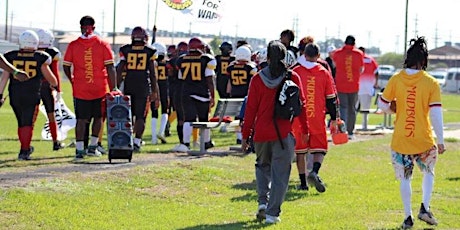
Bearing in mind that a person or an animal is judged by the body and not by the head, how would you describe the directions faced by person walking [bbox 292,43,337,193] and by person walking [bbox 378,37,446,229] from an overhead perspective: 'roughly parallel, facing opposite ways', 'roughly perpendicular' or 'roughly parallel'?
roughly parallel

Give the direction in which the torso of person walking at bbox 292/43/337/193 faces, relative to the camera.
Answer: away from the camera

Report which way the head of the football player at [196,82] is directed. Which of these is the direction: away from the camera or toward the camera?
away from the camera

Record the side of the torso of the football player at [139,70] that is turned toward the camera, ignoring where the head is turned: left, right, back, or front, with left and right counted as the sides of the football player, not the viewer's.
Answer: back

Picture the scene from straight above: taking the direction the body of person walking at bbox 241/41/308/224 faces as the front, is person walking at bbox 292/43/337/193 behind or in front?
in front

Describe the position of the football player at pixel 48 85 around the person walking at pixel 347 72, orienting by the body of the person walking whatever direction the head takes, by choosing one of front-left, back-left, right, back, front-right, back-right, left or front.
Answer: back-left

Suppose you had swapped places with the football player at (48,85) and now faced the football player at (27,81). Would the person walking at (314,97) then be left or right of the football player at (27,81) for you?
left

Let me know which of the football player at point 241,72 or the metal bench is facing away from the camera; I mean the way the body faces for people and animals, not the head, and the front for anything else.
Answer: the football player

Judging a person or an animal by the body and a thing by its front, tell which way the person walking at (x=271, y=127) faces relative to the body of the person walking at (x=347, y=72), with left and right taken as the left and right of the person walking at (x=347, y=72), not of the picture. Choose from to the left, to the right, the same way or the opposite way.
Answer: the same way

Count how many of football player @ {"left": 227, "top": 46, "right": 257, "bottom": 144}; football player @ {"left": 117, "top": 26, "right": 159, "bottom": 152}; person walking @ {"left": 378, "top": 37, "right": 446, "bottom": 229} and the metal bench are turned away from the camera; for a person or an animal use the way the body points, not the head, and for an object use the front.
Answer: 3

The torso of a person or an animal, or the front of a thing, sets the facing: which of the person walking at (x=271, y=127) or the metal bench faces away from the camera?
the person walking

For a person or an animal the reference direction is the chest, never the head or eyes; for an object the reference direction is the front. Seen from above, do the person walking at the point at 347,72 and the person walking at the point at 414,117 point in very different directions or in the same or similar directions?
same or similar directions

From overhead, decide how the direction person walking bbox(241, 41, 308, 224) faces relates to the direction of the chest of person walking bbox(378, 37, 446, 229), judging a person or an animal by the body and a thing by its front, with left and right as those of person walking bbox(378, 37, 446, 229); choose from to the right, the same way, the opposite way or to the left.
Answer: the same way

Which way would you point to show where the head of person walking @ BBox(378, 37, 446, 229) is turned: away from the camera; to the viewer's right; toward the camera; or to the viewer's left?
away from the camera

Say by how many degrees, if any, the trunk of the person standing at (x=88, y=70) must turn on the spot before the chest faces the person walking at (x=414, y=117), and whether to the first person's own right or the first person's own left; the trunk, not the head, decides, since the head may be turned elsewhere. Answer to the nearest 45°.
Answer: approximately 135° to the first person's own right

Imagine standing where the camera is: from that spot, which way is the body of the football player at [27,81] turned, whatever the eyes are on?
away from the camera

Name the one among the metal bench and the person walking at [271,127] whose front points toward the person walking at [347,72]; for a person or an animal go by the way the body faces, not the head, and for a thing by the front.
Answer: the person walking at [271,127]

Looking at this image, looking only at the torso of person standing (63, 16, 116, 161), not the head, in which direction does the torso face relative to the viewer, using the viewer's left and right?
facing away from the viewer
